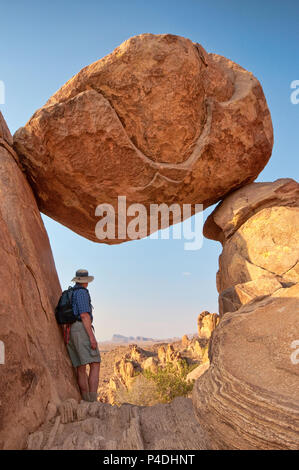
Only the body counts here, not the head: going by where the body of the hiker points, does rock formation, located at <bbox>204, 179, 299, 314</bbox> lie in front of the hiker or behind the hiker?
in front

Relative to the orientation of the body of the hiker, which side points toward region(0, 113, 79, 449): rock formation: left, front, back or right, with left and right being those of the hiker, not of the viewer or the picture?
back

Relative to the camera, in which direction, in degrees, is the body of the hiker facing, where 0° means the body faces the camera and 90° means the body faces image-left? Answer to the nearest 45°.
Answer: approximately 225°

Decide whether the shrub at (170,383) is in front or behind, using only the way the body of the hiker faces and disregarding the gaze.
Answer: in front
